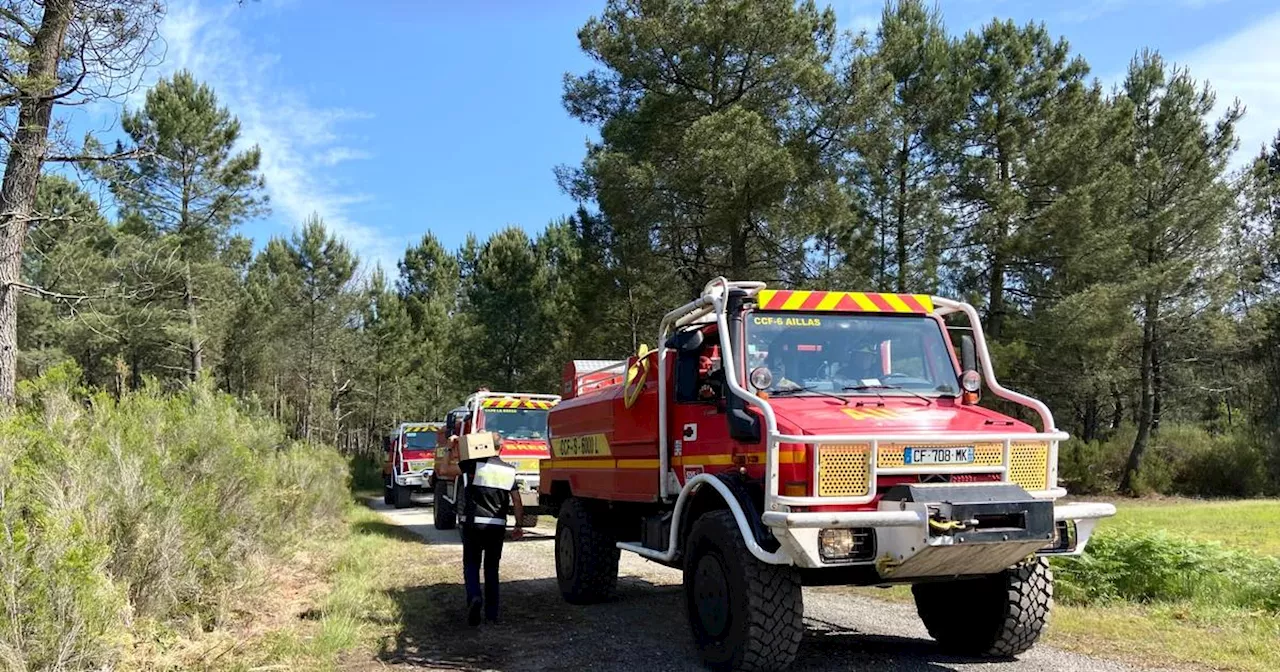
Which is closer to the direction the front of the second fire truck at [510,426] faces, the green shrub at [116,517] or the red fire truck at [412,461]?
the green shrub

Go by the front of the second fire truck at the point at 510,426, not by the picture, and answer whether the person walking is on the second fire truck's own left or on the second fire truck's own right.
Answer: on the second fire truck's own right

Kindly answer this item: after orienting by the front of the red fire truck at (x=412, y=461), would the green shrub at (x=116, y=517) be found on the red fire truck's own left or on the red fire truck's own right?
on the red fire truck's own right

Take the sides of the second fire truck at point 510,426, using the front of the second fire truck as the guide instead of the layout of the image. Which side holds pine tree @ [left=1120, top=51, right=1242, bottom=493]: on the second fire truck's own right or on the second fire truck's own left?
on the second fire truck's own left

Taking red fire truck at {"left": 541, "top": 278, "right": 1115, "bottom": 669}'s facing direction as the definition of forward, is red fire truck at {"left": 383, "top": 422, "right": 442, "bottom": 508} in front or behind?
behind

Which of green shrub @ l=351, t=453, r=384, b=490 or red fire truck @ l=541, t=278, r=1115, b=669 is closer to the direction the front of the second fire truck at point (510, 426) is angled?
the red fire truck

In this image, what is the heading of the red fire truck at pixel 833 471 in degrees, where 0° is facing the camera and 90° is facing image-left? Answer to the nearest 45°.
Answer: approximately 315°

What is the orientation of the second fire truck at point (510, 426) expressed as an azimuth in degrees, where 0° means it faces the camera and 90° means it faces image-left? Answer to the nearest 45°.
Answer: approximately 315°
